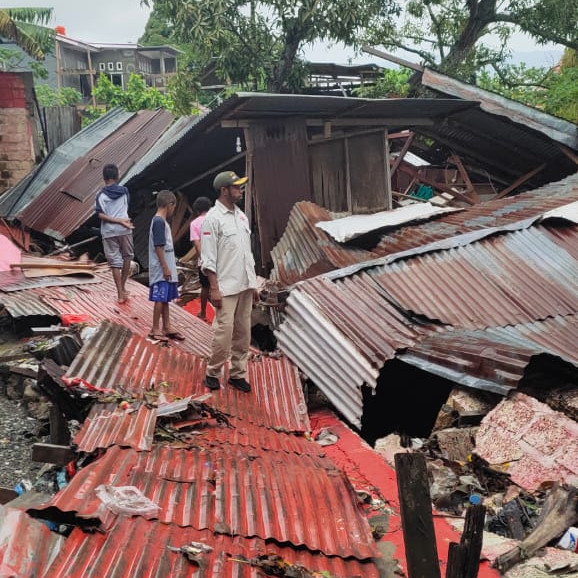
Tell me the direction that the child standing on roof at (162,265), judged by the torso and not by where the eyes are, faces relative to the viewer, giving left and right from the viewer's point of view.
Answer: facing to the right of the viewer

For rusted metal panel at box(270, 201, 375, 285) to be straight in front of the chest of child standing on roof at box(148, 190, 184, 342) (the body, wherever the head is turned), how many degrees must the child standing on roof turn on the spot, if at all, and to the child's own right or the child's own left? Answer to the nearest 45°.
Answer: approximately 45° to the child's own left

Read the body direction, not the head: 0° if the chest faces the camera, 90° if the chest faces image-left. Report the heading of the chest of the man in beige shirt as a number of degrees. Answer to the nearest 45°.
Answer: approximately 315°

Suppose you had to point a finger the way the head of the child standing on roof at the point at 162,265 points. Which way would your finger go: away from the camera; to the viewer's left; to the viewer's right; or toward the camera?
to the viewer's right

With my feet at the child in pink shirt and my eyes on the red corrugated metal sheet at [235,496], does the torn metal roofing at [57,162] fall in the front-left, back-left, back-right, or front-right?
back-right

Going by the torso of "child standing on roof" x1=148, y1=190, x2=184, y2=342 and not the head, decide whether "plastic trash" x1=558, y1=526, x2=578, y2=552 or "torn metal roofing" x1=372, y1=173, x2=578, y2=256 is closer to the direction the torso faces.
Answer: the torn metal roofing

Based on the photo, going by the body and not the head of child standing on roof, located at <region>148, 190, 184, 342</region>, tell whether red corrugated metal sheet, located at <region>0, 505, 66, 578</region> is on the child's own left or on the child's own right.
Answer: on the child's own right

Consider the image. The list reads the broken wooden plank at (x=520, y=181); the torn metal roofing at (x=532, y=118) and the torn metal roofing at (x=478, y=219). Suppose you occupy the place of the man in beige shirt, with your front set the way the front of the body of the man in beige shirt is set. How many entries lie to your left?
3

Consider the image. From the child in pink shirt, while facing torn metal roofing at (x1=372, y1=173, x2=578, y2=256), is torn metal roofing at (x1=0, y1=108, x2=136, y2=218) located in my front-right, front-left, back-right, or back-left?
back-left

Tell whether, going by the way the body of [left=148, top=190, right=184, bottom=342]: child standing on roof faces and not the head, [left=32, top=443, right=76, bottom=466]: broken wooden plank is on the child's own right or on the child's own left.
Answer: on the child's own right

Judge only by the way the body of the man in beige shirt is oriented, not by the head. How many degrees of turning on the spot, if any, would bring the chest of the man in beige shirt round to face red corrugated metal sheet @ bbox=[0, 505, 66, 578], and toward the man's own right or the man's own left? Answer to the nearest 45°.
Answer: approximately 45° to the man's own right
